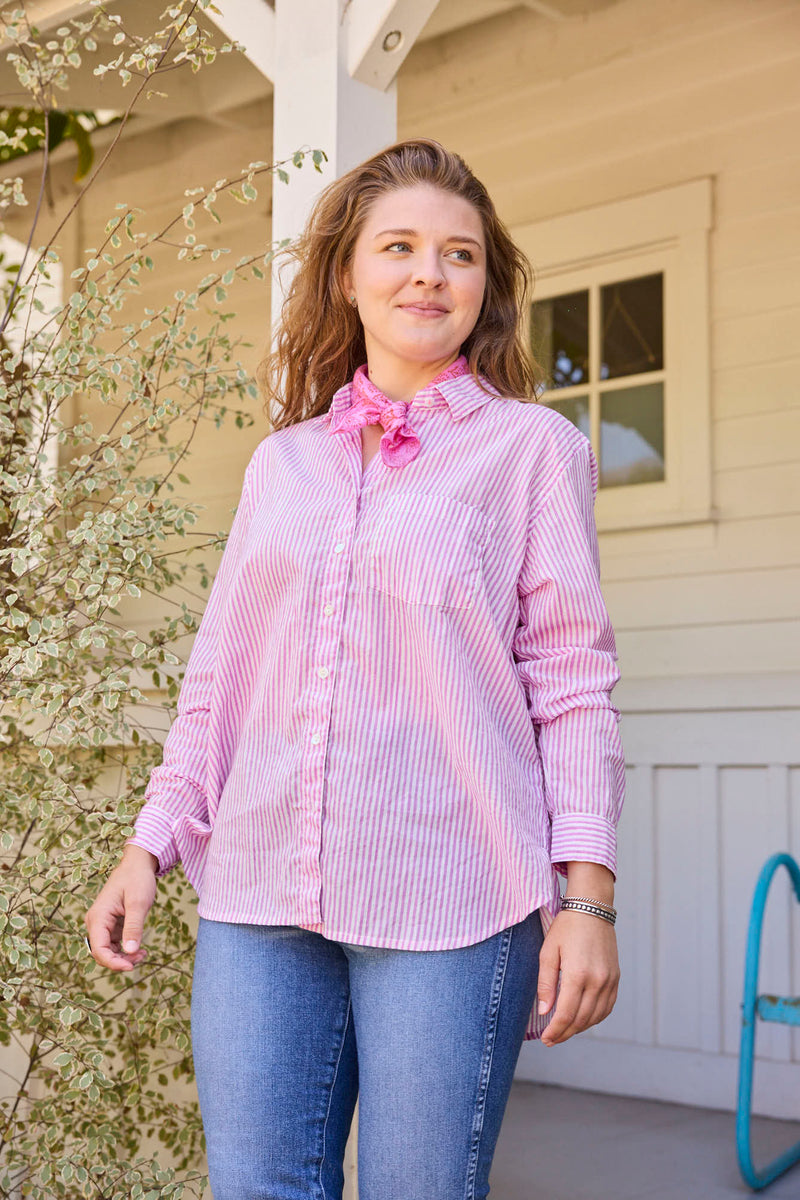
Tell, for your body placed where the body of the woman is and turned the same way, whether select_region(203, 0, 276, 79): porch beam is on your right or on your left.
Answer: on your right

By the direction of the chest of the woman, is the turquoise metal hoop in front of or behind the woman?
behind

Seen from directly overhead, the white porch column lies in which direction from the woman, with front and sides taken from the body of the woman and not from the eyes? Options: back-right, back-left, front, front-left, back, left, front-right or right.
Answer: back-right

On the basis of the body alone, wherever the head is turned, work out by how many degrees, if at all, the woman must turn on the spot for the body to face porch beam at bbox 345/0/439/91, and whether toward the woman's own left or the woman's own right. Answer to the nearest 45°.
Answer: approximately 135° to the woman's own right

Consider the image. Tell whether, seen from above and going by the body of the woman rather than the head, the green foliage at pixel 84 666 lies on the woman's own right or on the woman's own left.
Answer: on the woman's own right

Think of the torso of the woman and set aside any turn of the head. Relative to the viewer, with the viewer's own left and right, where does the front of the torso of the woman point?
facing the viewer and to the left of the viewer
